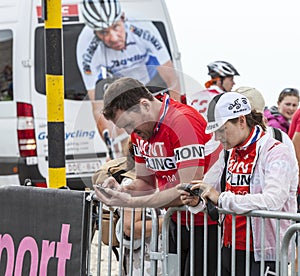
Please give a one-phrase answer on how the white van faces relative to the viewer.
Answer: facing away from the viewer and to the left of the viewer

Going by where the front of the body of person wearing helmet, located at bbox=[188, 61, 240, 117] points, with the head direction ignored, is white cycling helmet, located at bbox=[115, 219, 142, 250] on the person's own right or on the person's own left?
on the person's own right

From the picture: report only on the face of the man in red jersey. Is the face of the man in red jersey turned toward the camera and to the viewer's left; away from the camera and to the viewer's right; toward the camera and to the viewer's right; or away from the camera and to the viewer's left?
toward the camera and to the viewer's left

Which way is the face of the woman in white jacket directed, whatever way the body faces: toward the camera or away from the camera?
toward the camera

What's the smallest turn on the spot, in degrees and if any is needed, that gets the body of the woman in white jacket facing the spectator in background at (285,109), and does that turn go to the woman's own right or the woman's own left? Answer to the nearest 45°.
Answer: approximately 135° to the woman's own right

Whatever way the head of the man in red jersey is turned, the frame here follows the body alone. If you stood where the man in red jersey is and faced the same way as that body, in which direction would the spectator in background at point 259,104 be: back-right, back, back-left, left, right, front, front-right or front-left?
back

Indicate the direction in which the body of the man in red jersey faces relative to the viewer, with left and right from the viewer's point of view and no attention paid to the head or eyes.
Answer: facing the viewer and to the left of the viewer

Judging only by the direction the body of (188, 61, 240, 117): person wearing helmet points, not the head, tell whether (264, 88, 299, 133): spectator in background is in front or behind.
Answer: in front

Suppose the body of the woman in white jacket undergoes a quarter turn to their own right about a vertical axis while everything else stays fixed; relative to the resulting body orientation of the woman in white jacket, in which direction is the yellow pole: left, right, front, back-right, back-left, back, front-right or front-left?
front
